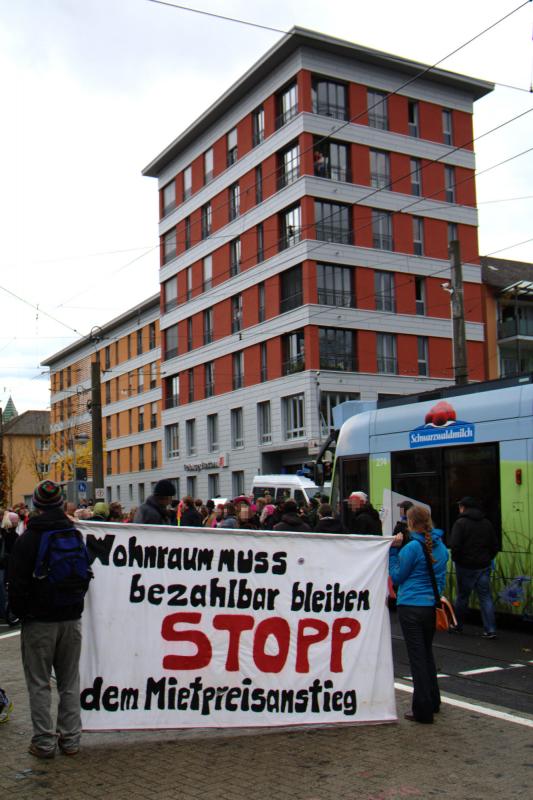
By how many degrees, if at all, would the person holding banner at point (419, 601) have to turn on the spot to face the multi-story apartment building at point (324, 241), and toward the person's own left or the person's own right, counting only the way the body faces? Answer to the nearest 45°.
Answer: approximately 45° to the person's own right

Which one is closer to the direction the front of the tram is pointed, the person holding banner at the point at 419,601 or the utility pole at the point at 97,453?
the utility pole

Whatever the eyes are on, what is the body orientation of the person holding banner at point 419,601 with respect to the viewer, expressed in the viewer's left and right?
facing away from the viewer and to the left of the viewer

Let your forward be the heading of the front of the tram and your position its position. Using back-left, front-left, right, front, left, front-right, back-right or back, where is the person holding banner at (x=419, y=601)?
back-left

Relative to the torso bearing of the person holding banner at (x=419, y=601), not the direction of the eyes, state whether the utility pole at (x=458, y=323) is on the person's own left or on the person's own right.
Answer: on the person's own right

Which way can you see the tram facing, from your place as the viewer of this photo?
facing away from the viewer and to the left of the viewer

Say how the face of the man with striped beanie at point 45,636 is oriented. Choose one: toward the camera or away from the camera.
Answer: away from the camera

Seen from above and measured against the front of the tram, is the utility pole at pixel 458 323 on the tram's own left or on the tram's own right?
on the tram's own right
